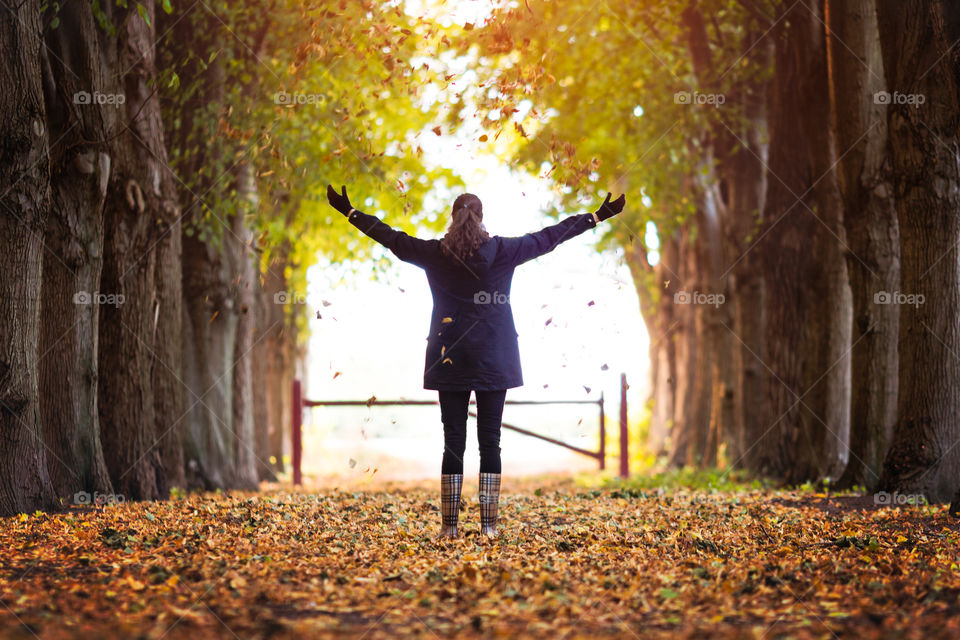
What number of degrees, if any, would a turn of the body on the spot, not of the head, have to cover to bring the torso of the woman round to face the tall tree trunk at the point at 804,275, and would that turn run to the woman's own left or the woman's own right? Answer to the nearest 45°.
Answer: approximately 45° to the woman's own right

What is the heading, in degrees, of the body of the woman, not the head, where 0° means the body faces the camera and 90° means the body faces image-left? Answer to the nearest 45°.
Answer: approximately 180°

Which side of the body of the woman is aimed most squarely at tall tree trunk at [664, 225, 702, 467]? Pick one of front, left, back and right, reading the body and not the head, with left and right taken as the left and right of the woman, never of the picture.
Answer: front

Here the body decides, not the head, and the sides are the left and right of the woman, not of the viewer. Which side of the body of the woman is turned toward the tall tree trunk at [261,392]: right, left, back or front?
front

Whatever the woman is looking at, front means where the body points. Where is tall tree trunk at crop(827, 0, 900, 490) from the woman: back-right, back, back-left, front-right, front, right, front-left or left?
front-right

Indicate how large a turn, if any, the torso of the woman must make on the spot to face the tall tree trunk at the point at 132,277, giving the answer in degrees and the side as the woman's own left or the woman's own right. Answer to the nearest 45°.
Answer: approximately 45° to the woman's own left

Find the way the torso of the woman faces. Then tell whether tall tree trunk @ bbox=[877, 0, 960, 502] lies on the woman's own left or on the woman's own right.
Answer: on the woman's own right

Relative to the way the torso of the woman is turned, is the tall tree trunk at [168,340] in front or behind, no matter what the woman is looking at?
in front

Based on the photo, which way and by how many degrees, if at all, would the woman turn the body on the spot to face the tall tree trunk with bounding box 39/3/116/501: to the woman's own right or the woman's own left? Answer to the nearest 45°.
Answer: approximately 45° to the woman's own left

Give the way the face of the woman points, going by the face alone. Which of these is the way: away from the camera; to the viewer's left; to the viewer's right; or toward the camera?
away from the camera

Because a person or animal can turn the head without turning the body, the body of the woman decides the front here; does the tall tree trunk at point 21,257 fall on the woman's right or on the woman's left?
on the woman's left
